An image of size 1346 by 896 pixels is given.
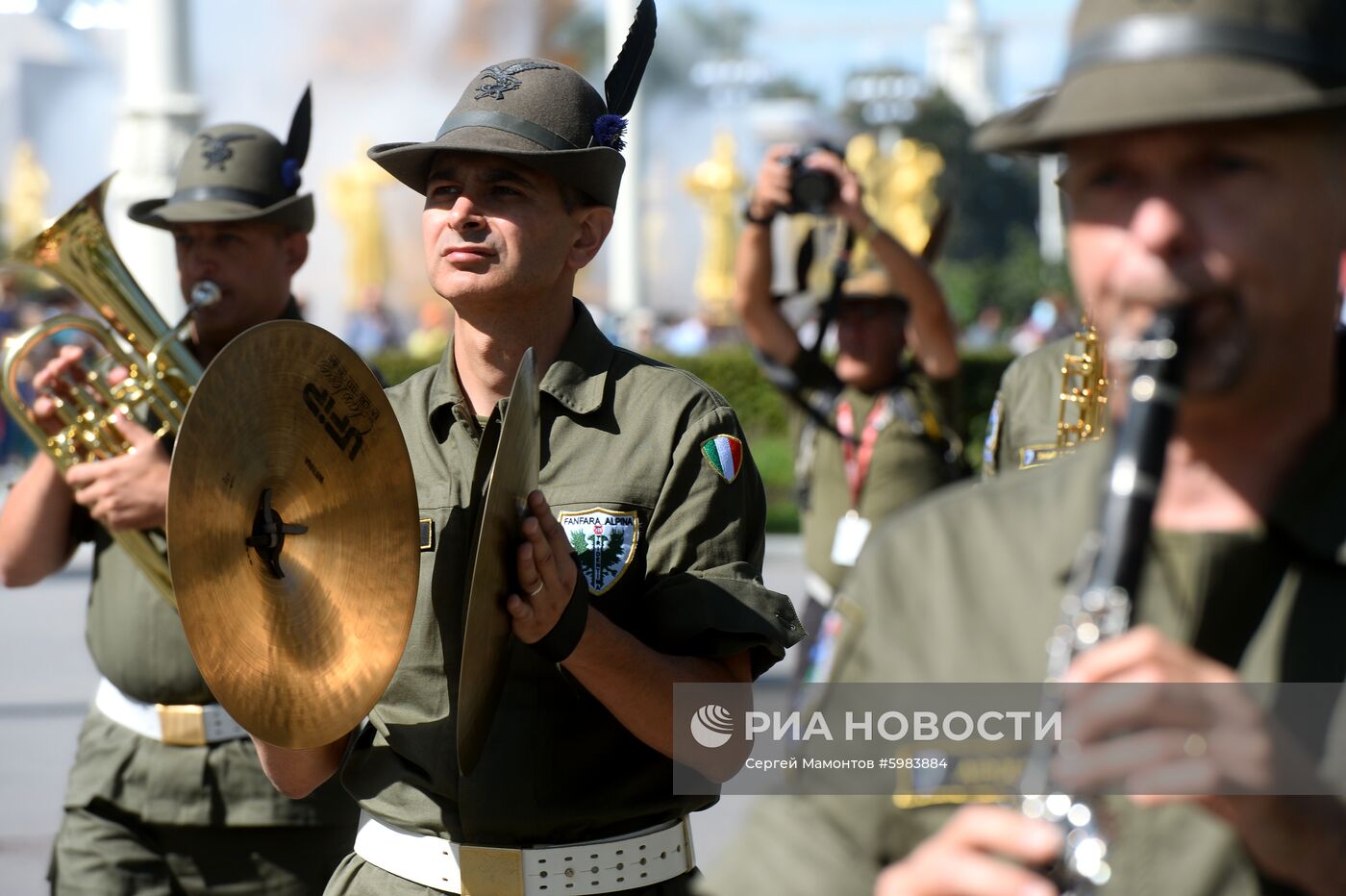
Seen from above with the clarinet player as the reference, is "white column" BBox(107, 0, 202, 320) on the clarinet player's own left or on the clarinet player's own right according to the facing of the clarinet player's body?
on the clarinet player's own right

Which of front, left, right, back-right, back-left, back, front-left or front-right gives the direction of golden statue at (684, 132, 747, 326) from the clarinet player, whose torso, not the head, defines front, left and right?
back-right

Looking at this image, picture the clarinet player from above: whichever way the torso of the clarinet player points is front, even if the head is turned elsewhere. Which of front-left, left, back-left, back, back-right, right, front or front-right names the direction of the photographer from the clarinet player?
back-right

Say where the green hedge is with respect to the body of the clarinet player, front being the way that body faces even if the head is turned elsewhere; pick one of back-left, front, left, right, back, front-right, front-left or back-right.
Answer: back-right

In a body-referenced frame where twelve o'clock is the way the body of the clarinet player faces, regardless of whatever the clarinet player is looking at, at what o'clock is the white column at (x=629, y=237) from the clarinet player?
The white column is roughly at 4 o'clock from the clarinet player.

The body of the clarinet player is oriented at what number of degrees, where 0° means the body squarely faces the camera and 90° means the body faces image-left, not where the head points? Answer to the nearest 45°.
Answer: approximately 45°

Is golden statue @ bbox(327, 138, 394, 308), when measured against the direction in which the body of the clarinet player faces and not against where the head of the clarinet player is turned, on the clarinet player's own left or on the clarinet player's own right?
on the clarinet player's own right
